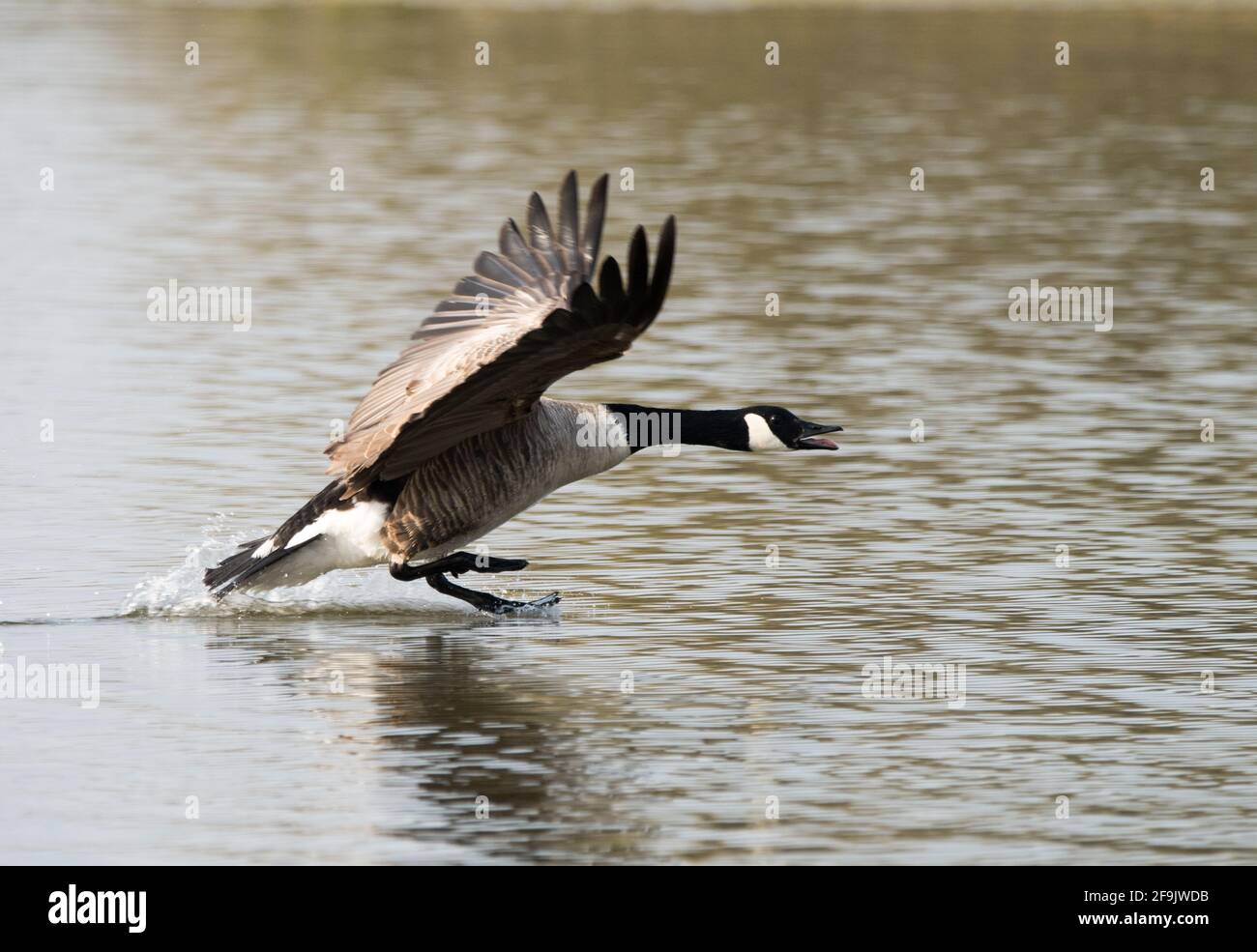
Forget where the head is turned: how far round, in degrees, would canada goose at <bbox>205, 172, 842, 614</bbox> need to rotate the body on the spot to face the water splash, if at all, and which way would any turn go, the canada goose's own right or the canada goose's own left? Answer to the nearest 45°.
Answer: approximately 135° to the canada goose's own left

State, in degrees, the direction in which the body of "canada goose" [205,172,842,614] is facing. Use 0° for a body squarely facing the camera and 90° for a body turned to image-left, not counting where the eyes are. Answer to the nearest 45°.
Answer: approximately 270°
